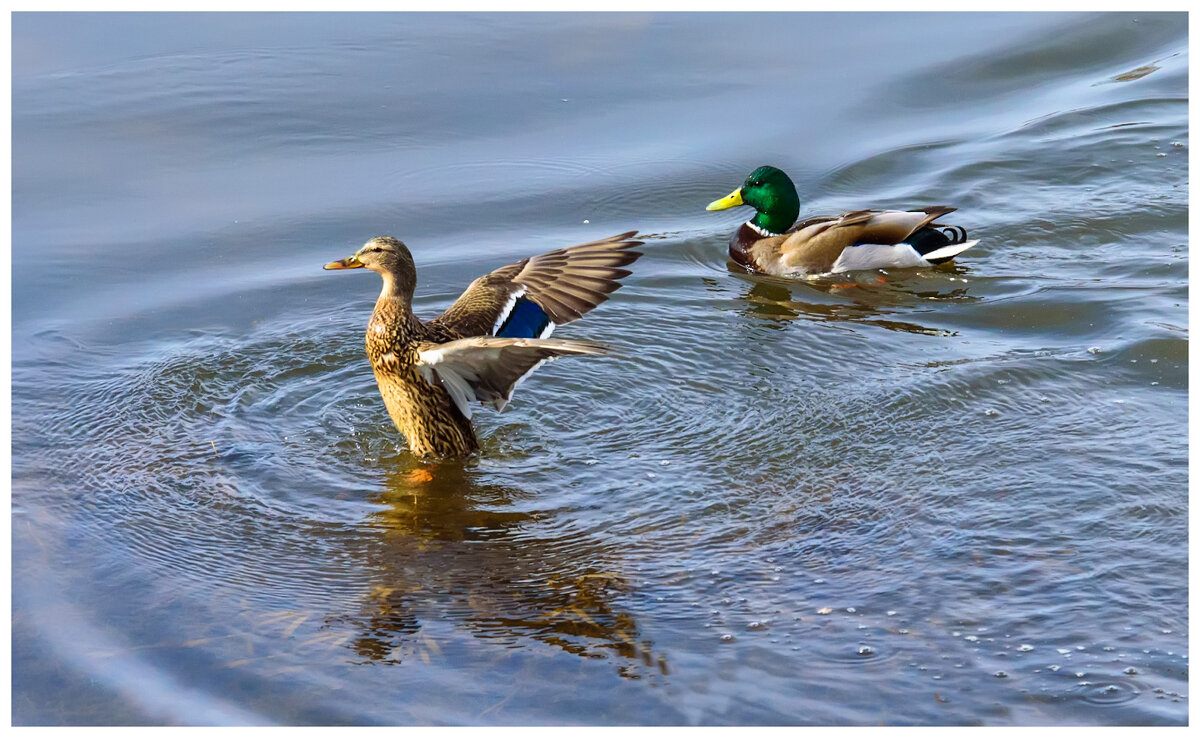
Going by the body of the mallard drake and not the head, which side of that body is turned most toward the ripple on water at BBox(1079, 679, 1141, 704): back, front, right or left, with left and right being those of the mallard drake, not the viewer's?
left

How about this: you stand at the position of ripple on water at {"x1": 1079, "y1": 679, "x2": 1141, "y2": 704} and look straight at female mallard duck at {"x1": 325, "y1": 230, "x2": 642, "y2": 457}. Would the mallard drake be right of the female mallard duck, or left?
right

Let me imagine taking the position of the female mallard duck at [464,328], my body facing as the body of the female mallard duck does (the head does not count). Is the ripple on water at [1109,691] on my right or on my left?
on my left

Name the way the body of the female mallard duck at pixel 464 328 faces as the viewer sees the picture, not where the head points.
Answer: to the viewer's left

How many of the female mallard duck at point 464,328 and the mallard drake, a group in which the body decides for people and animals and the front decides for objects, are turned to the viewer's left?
2

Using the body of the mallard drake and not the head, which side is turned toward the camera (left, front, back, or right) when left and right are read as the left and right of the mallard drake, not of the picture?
left
